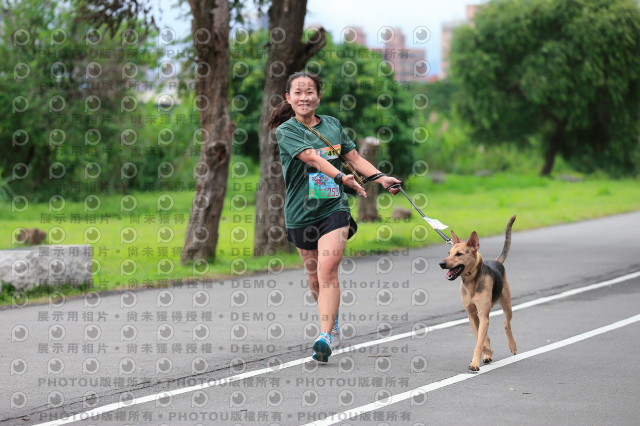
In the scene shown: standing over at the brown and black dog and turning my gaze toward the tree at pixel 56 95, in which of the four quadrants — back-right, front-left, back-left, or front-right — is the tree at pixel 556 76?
front-right

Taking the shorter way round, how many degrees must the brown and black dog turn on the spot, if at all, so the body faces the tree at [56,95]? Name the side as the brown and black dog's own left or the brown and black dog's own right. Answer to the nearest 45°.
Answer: approximately 90° to the brown and black dog's own right

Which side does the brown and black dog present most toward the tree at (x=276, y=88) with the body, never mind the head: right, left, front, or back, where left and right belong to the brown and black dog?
back

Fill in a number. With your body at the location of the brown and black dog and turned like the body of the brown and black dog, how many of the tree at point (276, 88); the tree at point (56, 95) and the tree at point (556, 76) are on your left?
0

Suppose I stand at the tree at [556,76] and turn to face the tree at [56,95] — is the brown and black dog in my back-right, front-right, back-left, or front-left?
front-left

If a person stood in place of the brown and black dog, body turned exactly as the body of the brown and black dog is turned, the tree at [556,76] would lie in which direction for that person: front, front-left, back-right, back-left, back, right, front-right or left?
back-right

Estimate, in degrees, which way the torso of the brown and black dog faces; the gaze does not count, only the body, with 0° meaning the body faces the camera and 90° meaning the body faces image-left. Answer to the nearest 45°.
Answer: approximately 45°
